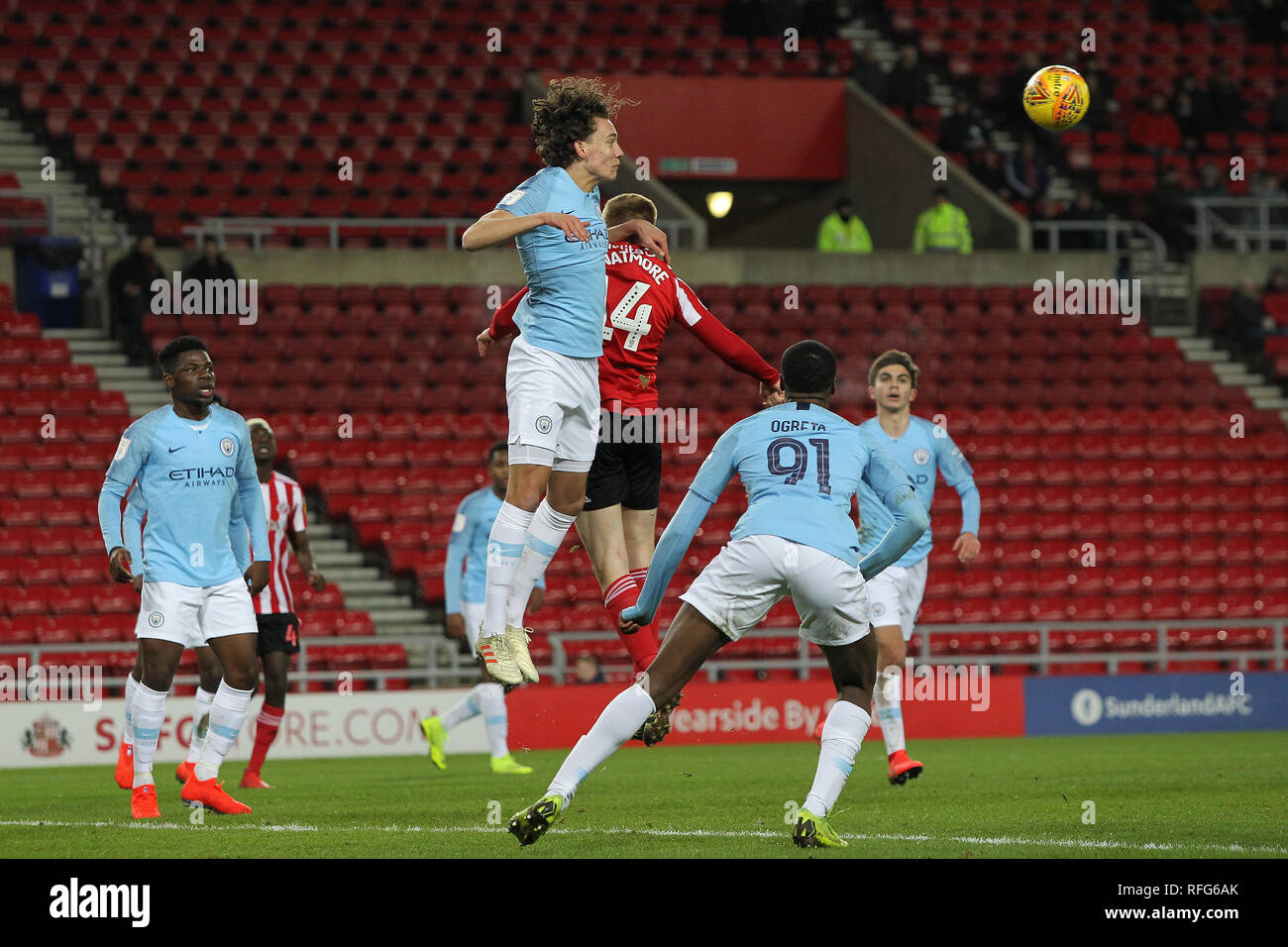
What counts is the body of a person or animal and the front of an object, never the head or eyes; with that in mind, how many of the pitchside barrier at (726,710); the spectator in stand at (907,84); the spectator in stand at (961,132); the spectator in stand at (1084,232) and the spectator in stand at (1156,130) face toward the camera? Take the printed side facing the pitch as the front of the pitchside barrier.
5

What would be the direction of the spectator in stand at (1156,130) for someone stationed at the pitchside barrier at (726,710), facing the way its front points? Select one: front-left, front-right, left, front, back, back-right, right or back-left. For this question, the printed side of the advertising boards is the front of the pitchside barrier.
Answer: back-left

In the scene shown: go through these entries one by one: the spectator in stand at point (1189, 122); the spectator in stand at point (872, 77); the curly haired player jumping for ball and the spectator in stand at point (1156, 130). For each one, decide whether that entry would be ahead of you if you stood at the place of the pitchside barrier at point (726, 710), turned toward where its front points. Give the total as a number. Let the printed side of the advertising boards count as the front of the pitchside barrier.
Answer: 1

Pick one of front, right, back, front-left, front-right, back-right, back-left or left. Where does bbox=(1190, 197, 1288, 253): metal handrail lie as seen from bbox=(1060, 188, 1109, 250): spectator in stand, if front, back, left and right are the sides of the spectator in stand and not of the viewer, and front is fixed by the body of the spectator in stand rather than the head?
left

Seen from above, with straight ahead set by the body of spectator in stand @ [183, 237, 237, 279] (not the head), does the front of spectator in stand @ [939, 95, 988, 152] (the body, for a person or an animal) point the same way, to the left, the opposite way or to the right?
the same way

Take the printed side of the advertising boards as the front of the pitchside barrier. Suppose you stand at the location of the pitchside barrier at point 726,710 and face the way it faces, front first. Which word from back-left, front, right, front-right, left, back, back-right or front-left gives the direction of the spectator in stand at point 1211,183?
back-left

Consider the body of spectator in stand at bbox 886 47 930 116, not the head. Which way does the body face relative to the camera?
toward the camera

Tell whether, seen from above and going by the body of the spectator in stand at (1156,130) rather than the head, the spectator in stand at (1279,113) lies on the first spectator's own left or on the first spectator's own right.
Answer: on the first spectator's own left

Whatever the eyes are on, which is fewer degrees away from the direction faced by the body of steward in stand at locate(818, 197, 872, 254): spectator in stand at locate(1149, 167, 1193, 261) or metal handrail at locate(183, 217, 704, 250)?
the metal handrail

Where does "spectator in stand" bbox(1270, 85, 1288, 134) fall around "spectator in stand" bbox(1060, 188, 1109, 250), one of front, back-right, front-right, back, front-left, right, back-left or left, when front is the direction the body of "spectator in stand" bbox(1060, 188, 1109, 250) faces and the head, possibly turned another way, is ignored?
back-left

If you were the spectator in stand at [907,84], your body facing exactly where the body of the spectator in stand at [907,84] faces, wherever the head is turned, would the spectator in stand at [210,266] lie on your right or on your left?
on your right

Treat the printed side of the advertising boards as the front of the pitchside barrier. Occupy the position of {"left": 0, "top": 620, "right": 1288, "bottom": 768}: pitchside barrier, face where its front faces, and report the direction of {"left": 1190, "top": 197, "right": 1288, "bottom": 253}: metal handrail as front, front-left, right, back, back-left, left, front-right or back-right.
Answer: back-left

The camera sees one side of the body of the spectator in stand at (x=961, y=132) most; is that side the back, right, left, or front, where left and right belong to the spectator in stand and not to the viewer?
front

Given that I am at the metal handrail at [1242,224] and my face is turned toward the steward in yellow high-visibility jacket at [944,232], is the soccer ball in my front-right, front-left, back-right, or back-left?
front-left
